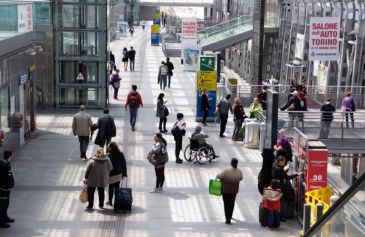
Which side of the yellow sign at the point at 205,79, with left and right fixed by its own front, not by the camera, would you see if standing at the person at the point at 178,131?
front

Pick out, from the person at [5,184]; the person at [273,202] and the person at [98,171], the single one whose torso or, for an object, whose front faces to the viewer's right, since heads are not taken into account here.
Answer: the person at [5,184]

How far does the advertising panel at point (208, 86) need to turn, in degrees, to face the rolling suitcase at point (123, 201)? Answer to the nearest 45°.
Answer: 0° — it already faces it

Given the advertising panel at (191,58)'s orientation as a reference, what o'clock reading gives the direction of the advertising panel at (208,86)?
the advertising panel at (208,86) is roughly at 12 o'clock from the advertising panel at (191,58).

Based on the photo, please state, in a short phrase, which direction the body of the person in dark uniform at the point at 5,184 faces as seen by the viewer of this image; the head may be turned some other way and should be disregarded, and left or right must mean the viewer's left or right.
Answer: facing to the right of the viewer

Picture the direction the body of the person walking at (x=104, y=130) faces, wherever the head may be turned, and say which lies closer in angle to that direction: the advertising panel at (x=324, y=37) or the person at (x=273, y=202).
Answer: the advertising panel

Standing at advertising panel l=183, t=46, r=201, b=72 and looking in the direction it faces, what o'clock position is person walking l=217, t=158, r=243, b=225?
The person walking is roughly at 12 o'clock from the advertising panel.

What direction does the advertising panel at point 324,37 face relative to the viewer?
toward the camera

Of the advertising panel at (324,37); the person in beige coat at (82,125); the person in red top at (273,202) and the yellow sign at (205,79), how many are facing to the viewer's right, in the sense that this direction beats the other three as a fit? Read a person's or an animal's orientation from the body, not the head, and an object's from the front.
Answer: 0

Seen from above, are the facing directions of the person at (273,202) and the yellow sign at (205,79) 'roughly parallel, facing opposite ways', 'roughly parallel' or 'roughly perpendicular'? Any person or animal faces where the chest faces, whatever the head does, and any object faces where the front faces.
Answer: roughly parallel, facing opposite ways

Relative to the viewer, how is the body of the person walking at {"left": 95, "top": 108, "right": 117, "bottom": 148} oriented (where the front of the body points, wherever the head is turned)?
away from the camera
